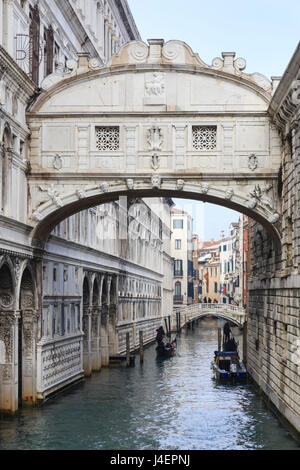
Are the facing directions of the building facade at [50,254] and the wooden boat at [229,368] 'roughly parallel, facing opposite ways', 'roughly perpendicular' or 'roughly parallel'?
roughly perpendicular

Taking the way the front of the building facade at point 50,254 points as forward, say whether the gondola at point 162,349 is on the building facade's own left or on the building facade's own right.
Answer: on the building facade's own left

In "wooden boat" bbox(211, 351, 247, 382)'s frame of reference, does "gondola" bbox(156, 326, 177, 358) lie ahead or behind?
behind

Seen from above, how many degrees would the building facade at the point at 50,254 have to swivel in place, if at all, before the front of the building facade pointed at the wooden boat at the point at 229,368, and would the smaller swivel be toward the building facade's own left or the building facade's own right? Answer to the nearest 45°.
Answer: approximately 45° to the building facade's own left

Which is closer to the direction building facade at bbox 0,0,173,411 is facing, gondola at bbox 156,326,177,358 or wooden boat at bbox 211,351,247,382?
the wooden boat

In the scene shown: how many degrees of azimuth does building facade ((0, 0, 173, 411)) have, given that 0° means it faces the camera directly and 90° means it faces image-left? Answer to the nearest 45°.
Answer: approximately 270°
